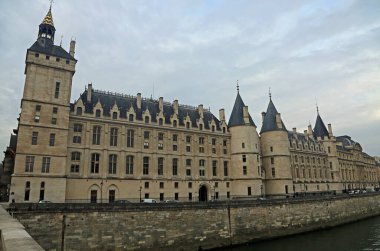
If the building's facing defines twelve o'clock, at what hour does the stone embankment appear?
The stone embankment is roughly at 12 o'clock from the building.
